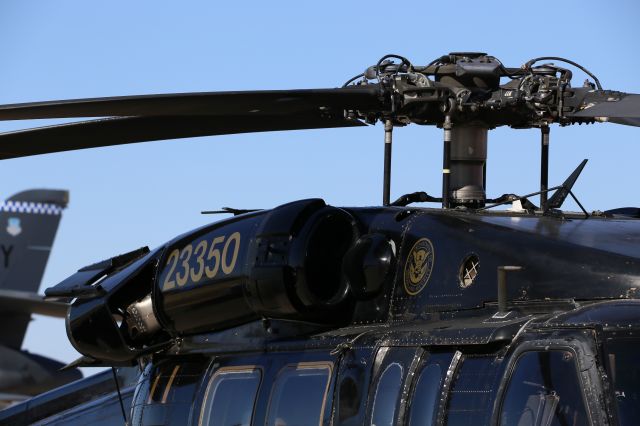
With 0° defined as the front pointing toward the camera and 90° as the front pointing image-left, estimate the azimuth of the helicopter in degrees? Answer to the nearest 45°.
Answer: approximately 315°
